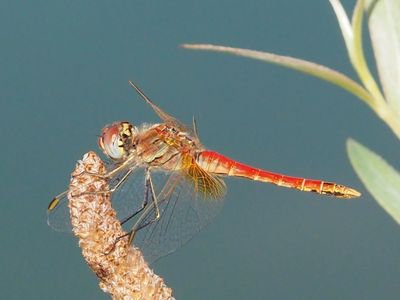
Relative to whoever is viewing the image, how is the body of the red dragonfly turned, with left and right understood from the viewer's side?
facing to the left of the viewer
